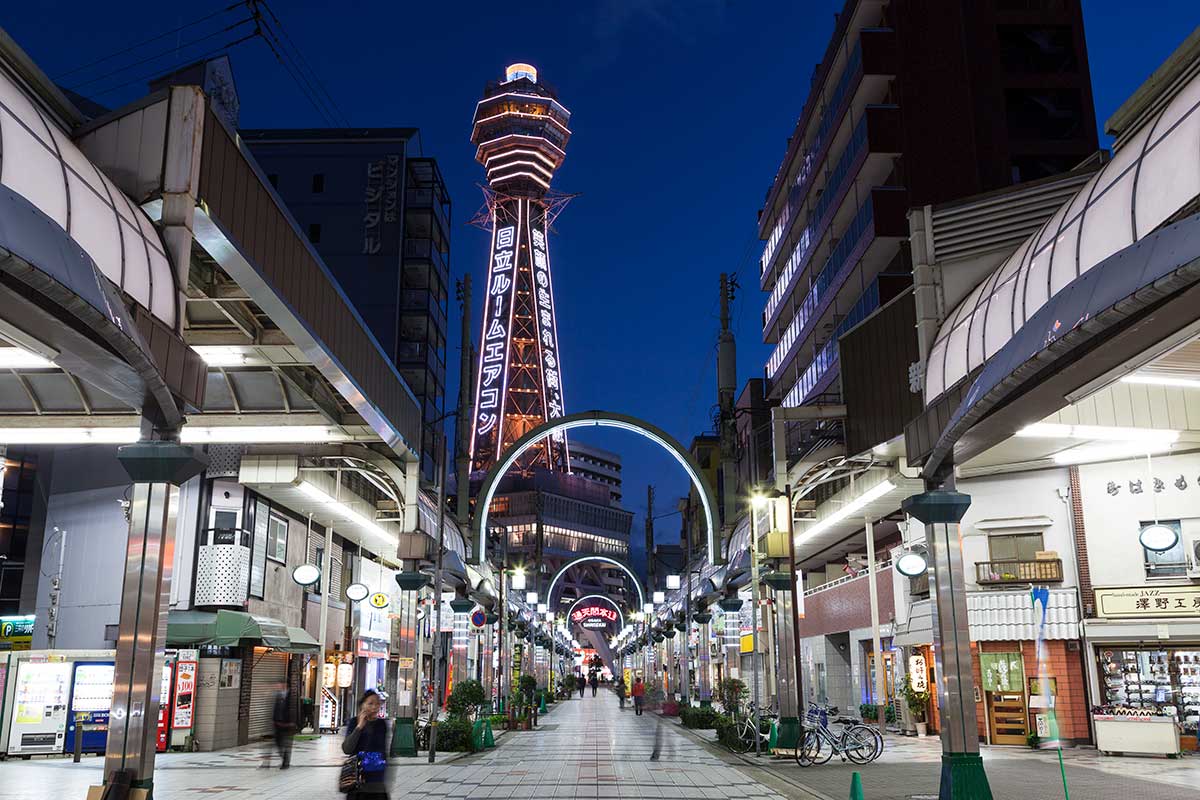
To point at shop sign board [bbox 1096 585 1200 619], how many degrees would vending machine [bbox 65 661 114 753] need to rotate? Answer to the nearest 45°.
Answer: approximately 45° to its left

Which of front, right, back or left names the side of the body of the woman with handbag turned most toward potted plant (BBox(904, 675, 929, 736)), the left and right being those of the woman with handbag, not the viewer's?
left

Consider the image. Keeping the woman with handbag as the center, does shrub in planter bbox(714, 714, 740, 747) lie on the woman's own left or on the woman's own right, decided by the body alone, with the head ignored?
on the woman's own left
